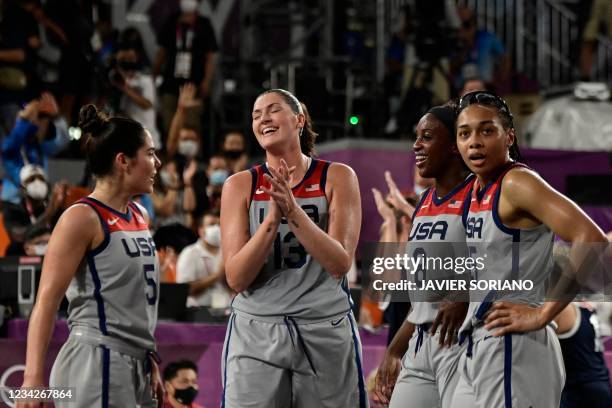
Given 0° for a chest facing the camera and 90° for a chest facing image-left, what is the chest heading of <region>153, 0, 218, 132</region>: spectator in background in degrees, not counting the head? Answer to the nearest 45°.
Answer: approximately 0°

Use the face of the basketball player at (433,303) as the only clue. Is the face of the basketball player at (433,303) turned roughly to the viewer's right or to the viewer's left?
to the viewer's left

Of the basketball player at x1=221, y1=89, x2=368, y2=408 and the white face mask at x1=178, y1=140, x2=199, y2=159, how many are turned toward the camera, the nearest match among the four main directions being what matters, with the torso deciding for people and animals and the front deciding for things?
2

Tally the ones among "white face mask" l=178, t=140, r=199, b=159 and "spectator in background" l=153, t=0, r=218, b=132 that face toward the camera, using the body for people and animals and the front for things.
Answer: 2

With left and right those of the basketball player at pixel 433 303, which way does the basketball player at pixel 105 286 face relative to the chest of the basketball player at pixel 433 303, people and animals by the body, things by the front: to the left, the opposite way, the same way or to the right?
to the left

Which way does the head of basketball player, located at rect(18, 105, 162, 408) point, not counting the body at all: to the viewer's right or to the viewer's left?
to the viewer's right

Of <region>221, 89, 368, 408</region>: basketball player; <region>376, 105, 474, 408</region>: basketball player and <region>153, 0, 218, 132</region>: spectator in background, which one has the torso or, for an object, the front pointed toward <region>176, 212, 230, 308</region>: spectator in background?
<region>153, 0, 218, 132</region>: spectator in background

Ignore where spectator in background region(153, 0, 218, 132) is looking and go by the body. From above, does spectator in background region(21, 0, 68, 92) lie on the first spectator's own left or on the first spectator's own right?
on the first spectator's own right
